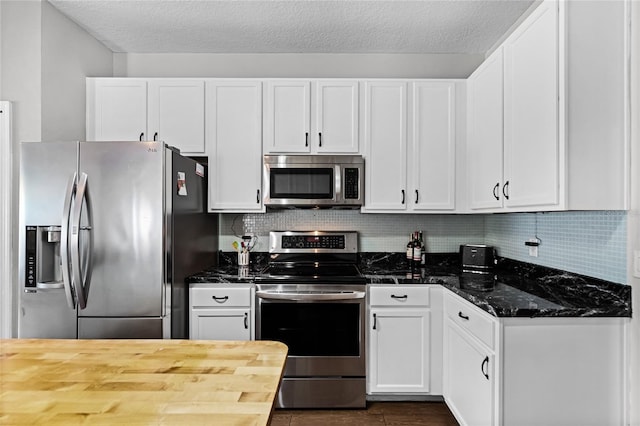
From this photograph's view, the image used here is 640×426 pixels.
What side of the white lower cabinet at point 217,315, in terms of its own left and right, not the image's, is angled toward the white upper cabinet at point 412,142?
left

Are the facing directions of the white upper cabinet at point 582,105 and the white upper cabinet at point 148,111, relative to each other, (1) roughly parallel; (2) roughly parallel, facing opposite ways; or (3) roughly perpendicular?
roughly perpendicular

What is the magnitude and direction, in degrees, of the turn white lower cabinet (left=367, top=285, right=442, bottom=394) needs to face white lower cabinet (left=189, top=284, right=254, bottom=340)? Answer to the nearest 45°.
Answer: approximately 90° to its right

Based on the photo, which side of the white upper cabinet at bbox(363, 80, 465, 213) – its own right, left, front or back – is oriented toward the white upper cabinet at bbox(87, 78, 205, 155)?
right

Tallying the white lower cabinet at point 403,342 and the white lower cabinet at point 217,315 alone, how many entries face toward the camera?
2

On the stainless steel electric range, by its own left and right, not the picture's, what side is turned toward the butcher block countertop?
front

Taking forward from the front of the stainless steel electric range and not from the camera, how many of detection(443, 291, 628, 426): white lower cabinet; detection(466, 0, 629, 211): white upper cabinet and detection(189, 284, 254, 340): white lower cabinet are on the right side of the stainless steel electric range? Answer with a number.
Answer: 1

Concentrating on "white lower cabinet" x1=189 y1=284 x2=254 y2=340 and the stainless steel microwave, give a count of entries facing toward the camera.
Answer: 2

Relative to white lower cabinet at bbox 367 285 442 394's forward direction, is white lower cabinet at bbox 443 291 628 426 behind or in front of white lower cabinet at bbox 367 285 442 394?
in front

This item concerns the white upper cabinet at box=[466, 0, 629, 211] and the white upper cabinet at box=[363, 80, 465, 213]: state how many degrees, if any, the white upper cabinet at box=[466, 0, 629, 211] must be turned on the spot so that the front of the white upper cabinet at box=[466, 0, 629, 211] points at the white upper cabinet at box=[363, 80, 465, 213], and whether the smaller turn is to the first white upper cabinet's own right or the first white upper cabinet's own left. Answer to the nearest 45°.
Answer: approximately 90° to the first white upper cabinet's own right

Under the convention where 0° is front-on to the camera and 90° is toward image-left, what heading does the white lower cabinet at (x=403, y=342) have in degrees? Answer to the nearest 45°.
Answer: approximately 0°

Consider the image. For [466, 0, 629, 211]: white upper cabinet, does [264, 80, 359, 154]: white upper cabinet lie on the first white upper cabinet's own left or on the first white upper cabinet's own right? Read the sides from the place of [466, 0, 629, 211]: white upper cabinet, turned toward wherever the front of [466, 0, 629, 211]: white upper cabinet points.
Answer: on the first white upper cabinet's own right
